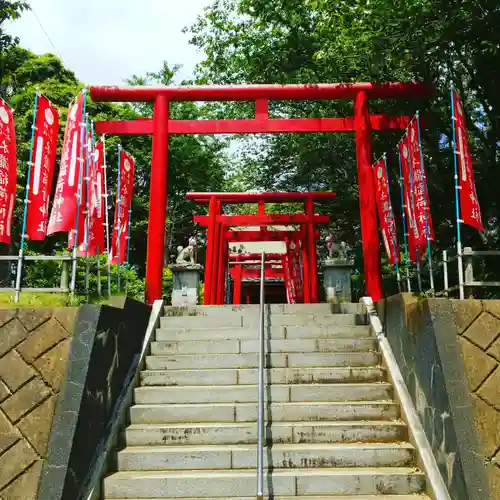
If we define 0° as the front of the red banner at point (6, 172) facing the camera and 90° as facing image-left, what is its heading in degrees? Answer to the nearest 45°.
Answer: approximately 0°

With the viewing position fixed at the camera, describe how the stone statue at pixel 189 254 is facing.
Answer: facing to the right of the viewer

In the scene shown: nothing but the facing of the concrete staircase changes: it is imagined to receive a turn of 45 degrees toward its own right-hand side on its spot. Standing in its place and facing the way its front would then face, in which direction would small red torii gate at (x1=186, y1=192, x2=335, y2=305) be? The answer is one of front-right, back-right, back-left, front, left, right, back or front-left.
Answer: back-right

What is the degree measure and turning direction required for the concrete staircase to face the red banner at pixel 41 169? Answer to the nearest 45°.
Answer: approximately 90° to its right

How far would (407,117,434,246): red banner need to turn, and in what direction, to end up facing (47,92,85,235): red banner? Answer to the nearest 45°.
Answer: approximately 45° to its right

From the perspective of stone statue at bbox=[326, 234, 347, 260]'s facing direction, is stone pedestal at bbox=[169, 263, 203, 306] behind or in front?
in front
